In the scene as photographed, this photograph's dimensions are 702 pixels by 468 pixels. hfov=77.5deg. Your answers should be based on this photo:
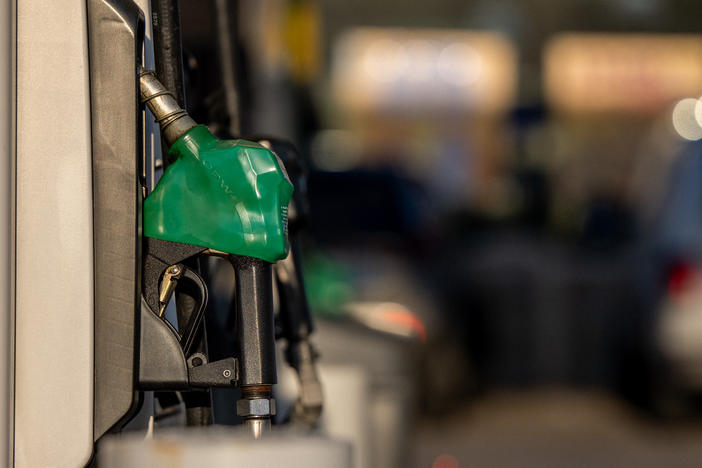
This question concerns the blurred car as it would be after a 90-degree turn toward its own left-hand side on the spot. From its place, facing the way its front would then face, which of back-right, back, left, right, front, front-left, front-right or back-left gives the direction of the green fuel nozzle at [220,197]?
left

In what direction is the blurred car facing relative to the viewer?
away from the camera

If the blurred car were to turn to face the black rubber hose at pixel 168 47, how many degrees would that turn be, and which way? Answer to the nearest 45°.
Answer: approximately 180°

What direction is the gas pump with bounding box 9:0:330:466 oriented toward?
to the viewer's right

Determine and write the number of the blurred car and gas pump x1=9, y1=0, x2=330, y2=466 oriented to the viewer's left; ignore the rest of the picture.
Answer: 0

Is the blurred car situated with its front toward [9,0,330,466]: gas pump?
no
